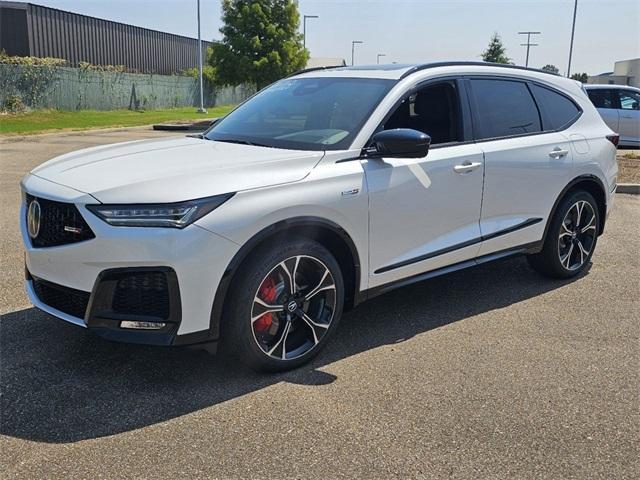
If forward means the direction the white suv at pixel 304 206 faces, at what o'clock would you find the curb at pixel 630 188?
The curb is roughly at 6 o'clock from the white suv.

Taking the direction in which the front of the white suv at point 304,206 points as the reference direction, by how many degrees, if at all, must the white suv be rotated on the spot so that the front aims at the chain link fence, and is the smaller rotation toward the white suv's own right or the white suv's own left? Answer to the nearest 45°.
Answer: approximately 135° to the white suv's own right

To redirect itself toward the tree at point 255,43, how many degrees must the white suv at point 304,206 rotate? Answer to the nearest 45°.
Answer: approximately 135° to its right

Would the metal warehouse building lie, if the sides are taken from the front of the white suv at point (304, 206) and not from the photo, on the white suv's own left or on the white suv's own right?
on the white suv's own right

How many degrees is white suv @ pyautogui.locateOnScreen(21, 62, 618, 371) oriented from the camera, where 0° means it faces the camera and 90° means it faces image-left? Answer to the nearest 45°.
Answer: approximately 45°

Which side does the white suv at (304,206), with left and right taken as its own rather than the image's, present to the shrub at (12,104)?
right

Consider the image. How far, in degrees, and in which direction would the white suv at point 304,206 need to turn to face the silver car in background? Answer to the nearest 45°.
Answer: approximately 180°
